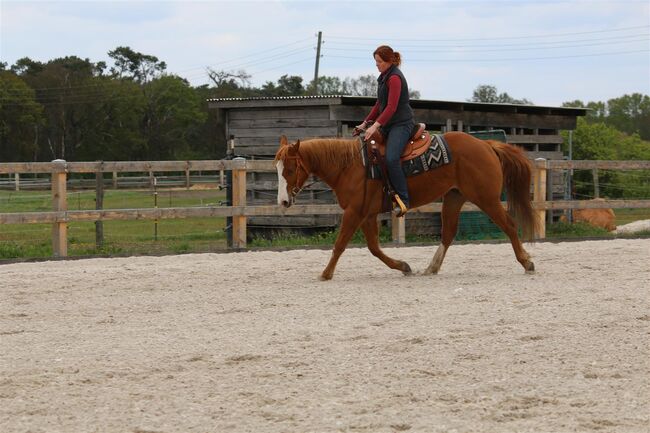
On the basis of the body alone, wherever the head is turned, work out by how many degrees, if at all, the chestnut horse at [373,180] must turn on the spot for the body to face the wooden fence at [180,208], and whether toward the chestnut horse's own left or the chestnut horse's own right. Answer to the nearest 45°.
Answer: approximately 45° to the chestnut horse's own right

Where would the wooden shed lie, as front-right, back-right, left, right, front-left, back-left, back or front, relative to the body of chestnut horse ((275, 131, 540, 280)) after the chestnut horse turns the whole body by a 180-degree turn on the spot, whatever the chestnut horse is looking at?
left

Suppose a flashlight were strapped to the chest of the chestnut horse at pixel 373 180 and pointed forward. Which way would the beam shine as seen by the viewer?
to the viewer's left
